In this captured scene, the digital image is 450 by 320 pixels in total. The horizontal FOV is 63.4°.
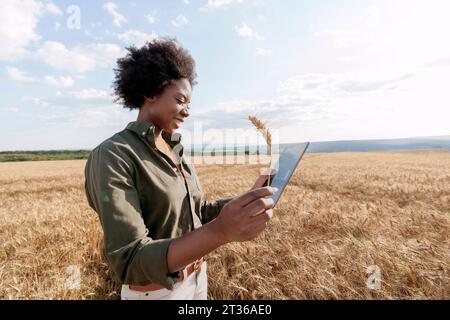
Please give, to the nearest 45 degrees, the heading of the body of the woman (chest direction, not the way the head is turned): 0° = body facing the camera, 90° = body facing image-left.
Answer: approximately 315°
